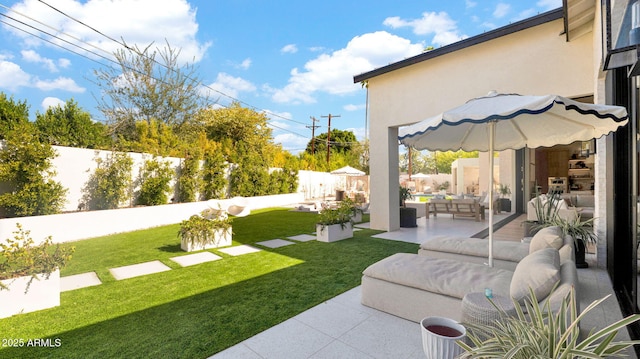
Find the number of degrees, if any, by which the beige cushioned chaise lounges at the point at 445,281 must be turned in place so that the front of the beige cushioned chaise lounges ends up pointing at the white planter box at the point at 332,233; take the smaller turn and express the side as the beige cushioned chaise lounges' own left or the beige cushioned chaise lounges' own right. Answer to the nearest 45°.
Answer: approximately 45° to the beige cushioned chaise lounges' own right

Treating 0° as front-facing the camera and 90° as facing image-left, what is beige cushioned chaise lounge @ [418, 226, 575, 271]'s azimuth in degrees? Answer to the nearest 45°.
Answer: approximately 90°

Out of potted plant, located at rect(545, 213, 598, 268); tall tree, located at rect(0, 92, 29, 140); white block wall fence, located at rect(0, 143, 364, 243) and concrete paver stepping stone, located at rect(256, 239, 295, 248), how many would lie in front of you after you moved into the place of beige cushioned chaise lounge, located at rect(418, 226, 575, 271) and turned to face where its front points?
3

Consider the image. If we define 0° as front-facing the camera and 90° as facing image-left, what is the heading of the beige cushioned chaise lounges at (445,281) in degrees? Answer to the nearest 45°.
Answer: approximately 90°

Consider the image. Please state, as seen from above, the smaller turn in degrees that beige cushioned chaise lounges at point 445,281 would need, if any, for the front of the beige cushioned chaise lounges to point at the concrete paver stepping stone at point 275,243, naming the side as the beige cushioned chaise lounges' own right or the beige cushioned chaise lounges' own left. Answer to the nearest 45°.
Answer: approximately 45° to the beige cushioned chaise lounges' own right

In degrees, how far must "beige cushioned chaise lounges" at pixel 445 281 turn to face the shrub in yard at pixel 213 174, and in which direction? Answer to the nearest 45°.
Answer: approximately 45° to its right

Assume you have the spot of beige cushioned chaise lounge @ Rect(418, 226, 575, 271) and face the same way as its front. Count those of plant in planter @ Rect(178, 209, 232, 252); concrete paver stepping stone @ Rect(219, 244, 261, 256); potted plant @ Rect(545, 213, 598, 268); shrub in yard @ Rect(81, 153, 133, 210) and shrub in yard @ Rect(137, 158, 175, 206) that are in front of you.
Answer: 4
